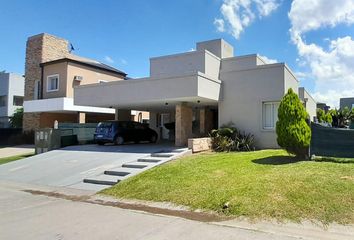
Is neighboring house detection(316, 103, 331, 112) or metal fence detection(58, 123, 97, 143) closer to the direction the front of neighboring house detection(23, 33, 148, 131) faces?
the metal fence

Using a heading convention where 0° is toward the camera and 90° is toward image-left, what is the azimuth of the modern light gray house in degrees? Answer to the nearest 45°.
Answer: approximately 45°

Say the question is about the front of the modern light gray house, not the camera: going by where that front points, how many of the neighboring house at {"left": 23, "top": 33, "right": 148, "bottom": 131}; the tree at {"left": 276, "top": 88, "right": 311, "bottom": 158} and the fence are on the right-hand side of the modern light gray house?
1

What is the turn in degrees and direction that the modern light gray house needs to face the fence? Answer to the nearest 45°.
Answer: approximately 90° to its left

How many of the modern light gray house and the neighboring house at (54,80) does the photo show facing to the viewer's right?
0

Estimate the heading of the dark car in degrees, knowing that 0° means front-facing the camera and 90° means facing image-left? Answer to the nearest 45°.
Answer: approximately 225°

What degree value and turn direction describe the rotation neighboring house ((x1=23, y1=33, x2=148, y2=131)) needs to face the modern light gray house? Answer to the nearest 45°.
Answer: approximately 90° to its left

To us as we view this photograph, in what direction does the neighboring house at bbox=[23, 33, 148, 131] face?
facing the viewer and to the left of the viewer

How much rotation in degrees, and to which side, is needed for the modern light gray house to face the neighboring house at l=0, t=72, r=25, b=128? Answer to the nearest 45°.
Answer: approximately 90° to its right
